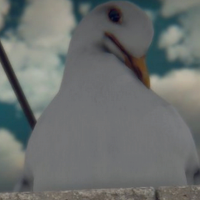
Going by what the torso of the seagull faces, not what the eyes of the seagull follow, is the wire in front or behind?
behind

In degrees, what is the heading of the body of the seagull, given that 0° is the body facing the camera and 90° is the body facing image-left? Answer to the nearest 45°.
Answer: approximately 0°
